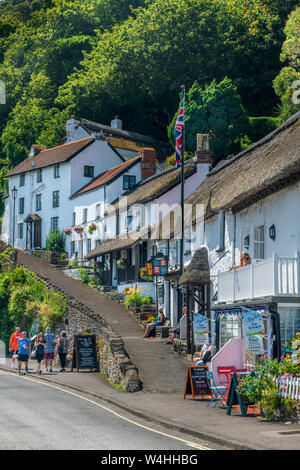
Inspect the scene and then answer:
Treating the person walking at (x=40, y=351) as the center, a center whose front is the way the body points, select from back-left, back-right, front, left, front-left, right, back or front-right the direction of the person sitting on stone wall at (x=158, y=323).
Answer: back-left

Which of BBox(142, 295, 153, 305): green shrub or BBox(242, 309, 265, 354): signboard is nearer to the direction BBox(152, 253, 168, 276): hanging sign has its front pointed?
the signboard

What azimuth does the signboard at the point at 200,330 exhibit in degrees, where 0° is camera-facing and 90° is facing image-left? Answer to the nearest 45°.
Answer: approximately 0°

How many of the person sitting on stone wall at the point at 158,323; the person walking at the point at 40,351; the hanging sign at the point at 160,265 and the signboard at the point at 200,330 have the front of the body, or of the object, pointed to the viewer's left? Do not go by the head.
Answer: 1

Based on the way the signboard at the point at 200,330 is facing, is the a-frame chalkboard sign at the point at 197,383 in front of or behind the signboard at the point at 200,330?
in front

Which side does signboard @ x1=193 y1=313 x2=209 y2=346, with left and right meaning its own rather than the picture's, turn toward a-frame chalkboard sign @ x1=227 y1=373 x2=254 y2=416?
front

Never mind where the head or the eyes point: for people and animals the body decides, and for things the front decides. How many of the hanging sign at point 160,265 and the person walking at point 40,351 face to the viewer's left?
0

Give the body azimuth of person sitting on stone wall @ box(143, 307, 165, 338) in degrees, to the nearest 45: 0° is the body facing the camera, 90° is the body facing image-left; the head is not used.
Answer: approximately 90°

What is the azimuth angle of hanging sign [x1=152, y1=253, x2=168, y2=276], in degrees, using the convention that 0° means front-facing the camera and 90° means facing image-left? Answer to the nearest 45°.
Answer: approximately 0°

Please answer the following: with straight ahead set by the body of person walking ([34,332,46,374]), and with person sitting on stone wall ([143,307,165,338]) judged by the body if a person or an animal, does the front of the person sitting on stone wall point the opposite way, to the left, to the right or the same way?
to the right
